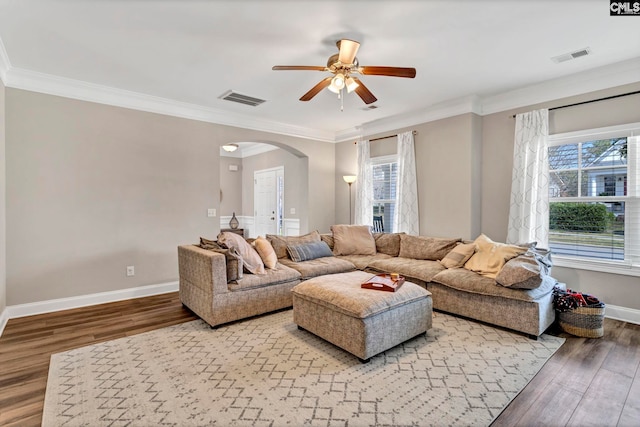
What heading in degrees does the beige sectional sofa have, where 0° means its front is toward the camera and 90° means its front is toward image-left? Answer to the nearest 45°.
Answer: approximately 0°

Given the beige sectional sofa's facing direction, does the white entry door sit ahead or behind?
behind

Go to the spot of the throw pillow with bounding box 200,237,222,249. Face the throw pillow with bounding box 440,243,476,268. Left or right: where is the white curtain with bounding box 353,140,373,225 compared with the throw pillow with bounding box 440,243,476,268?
left

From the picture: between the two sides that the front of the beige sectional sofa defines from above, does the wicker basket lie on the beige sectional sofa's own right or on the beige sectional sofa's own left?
on the beige sectional sofa's own left

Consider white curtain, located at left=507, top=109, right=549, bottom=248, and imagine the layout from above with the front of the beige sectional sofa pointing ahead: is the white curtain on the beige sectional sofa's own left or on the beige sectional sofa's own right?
on the beige sectional sofa's own left

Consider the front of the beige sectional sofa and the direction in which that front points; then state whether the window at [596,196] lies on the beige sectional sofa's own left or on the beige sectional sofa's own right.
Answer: on the beige sectional sofa's own left
